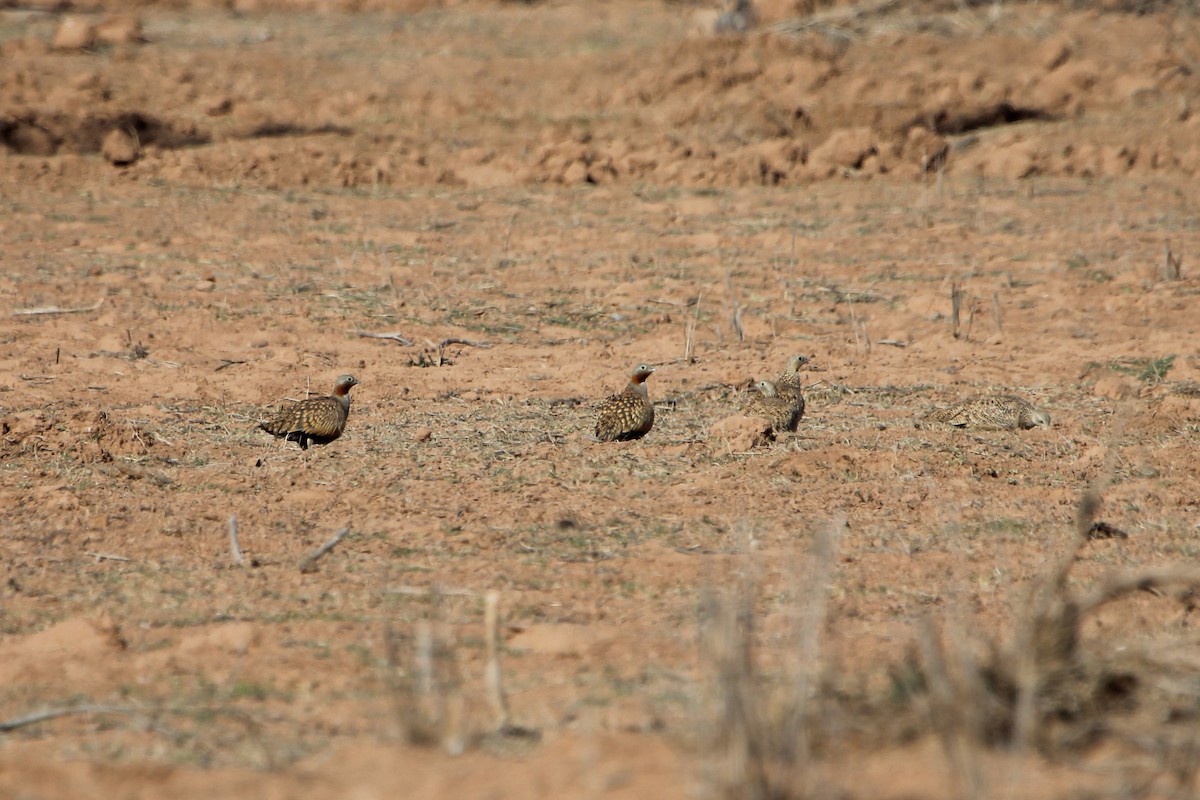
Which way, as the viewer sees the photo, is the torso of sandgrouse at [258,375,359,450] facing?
to the viewer's right

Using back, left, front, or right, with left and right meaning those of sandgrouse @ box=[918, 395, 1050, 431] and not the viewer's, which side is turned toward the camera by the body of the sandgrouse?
right

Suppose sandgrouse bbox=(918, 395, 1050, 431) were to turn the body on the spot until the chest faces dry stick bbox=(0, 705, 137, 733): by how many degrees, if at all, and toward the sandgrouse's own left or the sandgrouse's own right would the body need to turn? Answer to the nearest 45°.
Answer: approximately 135° to the sandgrouse's own right

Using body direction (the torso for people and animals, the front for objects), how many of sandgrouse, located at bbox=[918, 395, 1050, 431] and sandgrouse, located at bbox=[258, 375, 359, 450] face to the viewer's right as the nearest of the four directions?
2

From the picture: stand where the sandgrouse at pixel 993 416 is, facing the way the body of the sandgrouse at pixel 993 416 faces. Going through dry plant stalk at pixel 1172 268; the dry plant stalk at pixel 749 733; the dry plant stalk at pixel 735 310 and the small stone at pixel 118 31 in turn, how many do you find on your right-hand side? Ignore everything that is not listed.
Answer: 1

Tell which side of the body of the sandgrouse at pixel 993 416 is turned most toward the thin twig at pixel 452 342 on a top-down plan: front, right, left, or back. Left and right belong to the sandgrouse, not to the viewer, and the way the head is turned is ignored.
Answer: back

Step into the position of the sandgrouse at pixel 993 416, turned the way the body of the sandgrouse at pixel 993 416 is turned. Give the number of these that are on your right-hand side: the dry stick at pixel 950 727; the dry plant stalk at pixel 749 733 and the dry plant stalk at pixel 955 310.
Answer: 2

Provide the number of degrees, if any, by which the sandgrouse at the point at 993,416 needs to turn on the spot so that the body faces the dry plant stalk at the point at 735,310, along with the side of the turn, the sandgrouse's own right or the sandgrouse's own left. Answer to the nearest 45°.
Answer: approximately 135° to the sandgrouse's own left

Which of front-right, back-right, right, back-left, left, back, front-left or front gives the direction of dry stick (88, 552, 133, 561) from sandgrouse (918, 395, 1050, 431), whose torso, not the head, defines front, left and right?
back-right

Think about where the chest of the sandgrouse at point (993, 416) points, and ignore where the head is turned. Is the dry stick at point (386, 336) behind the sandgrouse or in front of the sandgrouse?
behind

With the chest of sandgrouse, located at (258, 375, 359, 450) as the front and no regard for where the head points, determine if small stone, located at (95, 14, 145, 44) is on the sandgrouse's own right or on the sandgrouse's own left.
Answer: on the sandgrouse's own left
